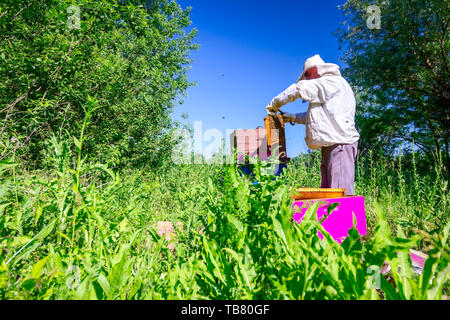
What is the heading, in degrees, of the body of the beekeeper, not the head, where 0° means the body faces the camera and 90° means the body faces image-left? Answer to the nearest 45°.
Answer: approximately 90°

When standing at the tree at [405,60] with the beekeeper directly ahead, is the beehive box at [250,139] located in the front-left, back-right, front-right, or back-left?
front-right

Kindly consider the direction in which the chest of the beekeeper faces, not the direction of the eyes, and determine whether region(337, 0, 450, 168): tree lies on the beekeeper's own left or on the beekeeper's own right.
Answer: on the beekeeper's own right

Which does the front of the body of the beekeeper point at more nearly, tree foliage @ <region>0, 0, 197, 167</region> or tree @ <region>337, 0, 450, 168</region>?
the tree foliage

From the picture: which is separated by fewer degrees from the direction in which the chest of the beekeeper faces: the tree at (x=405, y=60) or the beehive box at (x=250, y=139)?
the beehive box

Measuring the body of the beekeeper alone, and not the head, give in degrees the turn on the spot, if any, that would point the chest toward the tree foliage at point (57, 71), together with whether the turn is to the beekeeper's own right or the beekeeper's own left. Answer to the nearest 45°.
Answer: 0° — they already face it
